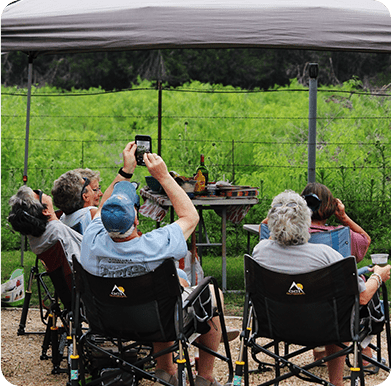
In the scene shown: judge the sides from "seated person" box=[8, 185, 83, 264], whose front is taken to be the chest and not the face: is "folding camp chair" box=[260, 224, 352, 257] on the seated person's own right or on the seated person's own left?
on the seated person's own right

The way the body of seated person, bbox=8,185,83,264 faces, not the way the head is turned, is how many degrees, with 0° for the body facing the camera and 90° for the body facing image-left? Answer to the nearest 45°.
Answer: approximately 225°

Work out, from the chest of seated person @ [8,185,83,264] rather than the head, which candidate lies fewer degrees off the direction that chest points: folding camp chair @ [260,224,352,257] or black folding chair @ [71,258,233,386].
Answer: the folding camp chair

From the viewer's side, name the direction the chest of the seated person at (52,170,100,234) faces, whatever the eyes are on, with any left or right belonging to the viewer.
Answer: facing away from the viewer and to the right of the viewer

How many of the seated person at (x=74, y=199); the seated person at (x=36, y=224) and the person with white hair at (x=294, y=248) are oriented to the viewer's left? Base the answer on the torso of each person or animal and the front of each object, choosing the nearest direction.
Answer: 0

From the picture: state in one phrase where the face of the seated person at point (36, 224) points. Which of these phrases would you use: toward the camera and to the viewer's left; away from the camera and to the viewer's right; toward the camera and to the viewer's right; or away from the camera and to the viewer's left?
away from the camera and to the viewer's right

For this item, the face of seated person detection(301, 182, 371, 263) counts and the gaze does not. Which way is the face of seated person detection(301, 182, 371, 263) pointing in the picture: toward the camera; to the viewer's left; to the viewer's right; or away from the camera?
away from the camera

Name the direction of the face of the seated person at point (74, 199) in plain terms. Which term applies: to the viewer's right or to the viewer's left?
to the viewer's right

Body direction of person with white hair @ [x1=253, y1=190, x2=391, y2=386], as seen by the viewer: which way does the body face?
away from the camera

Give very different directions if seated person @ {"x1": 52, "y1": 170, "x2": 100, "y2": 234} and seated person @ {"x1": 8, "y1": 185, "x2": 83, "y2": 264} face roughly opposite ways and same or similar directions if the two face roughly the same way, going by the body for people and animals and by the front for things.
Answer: same or similar directions

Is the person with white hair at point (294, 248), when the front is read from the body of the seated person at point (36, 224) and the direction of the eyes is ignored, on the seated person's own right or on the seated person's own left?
on the seated person's own right
